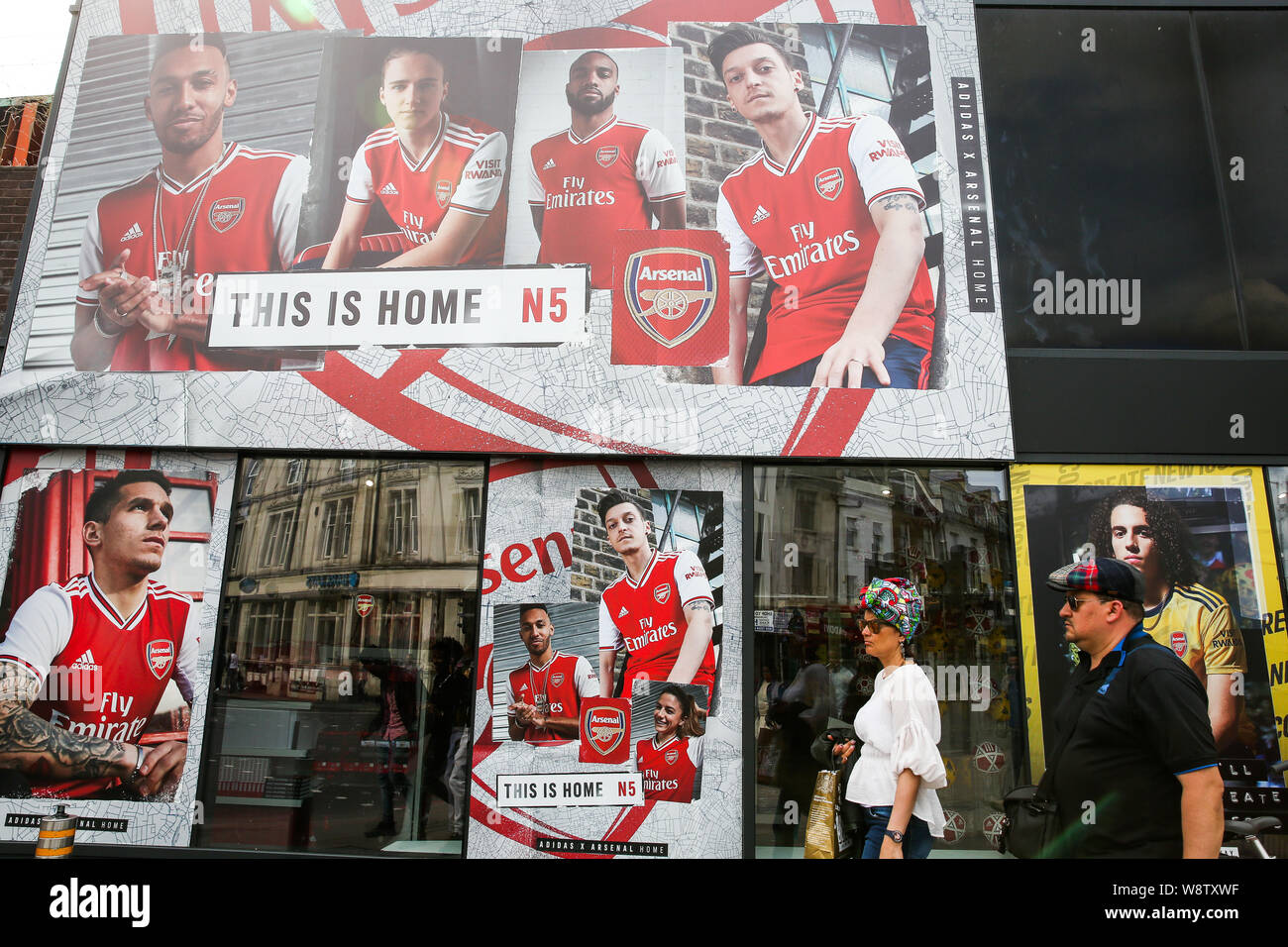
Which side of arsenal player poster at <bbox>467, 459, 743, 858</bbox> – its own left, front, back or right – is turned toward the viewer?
front
